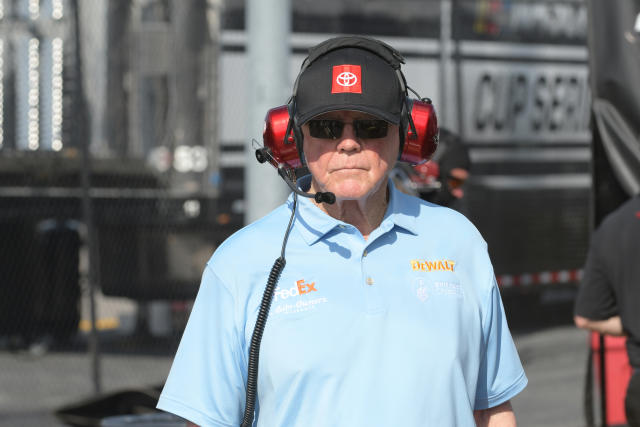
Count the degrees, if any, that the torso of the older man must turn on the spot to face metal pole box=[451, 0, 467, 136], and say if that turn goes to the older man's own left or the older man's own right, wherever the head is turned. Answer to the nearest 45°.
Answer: approximately 180°

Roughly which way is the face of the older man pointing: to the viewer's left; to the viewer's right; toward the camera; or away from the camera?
toward the camera

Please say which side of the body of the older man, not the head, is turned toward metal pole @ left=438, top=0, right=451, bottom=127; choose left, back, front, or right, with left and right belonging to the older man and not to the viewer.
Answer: back

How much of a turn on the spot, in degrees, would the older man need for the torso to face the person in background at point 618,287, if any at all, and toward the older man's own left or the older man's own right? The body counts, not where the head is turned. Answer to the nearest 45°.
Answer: approximately 135° to the older man's own left

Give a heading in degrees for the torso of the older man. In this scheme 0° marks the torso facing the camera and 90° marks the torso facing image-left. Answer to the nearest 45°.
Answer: approximately 0°

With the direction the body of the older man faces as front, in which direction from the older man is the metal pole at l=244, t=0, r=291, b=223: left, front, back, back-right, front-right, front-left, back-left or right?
back

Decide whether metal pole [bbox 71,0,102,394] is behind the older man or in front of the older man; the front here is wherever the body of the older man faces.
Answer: behind

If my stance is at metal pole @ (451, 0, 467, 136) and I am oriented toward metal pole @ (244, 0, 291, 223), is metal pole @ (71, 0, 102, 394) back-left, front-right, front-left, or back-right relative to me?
front-right

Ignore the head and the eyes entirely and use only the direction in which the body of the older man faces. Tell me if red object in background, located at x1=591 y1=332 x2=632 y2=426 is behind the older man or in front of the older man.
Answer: behind

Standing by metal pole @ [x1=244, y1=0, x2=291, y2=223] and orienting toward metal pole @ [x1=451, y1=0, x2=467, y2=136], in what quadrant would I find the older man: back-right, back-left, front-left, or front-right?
back-right
